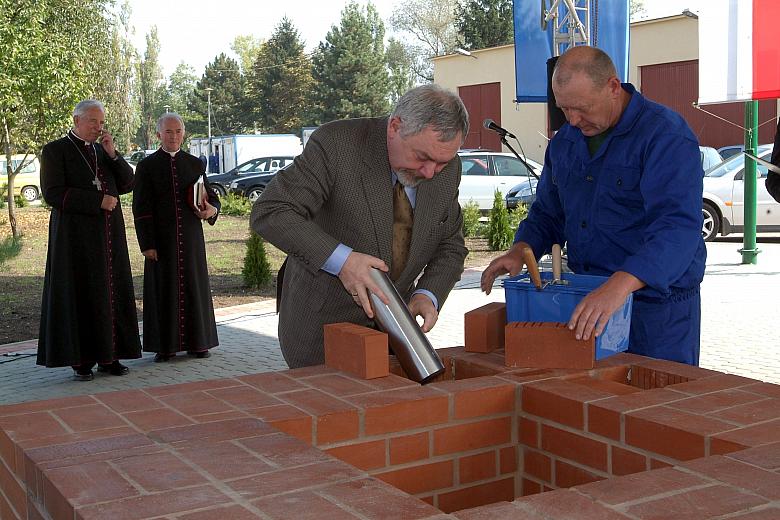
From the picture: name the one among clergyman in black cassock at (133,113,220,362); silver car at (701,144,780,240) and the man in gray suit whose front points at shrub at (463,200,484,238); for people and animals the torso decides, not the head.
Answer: the silver car

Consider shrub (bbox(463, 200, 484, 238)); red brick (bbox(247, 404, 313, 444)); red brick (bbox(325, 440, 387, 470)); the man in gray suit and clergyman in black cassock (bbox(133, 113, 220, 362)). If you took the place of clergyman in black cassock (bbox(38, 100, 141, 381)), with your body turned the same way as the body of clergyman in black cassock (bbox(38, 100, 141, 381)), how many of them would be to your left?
2

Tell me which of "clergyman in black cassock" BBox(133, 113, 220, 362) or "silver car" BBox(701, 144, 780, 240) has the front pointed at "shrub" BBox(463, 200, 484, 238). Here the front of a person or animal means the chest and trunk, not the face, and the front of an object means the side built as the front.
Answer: the silver car

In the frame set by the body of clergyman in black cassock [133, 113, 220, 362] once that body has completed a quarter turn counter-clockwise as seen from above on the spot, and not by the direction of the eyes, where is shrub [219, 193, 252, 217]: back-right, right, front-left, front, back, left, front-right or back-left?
left

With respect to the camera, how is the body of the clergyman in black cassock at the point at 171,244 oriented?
toward the camera

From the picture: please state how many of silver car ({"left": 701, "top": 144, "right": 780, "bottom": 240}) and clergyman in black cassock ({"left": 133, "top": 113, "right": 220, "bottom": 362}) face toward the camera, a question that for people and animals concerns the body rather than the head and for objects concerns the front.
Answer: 1

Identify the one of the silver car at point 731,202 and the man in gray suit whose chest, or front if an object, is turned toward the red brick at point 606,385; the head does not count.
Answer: the man in gray suit

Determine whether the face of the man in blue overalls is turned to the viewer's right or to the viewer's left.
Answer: to the viewer's left

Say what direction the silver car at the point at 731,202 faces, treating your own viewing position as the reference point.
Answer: facing to the left of the viewer

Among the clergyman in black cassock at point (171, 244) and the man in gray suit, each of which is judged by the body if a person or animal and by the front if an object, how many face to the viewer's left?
0

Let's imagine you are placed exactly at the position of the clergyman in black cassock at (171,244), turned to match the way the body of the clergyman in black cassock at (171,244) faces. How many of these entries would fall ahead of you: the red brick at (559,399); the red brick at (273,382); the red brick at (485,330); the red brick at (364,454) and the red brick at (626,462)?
5

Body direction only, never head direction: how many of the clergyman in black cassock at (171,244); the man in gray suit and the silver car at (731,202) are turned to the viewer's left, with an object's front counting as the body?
1

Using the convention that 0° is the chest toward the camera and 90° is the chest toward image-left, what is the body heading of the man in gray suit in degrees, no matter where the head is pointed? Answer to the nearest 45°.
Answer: approximately 315°

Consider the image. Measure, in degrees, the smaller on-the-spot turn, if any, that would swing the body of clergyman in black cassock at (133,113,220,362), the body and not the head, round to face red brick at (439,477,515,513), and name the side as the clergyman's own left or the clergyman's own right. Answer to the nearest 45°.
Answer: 0° — they already face it

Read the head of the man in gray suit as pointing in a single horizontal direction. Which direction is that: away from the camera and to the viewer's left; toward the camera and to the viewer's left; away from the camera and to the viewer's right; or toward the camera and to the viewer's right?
toward the camera and to the viewer's right
